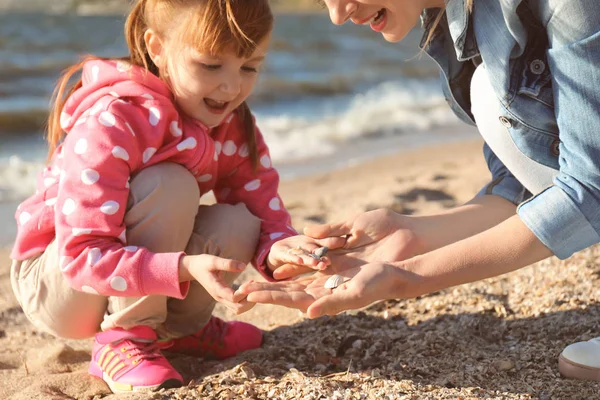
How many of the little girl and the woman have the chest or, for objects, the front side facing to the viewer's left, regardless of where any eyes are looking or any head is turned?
1

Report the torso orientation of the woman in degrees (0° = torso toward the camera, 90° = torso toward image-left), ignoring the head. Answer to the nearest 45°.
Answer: approximately 90°

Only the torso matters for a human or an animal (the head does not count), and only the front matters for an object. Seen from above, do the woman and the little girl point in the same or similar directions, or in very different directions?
very different directions

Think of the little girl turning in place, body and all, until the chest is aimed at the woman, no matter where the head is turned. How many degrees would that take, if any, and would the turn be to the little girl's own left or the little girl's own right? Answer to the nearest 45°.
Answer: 0° — they already face them

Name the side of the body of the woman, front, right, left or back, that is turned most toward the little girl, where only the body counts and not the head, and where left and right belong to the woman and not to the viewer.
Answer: front

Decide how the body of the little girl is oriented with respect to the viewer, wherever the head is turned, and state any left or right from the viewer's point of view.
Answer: facing the viewer and to the right of the viewer
